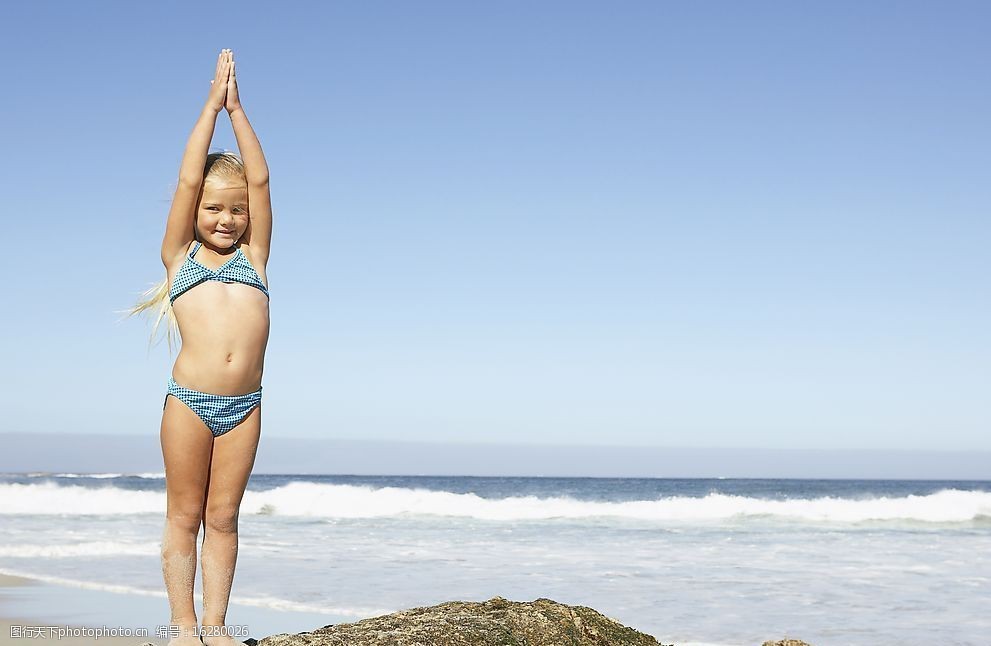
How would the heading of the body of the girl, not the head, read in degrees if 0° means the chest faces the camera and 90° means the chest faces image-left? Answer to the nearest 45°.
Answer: approximately 0°

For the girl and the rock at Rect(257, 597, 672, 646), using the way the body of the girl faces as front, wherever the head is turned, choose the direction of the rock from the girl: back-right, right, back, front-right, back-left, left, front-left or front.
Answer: left
